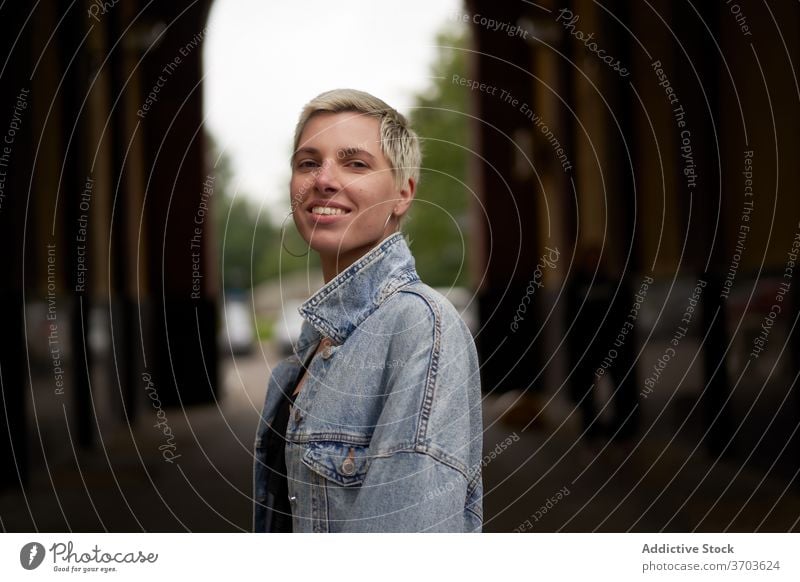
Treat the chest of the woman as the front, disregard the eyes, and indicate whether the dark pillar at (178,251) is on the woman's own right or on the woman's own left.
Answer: on the woman's own right

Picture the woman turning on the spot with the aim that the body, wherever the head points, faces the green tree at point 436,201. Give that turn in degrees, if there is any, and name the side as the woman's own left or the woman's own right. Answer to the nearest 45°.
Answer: approximately 135° to the woman's own right

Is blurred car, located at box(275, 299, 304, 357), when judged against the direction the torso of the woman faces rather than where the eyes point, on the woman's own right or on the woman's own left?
on the woman's own right

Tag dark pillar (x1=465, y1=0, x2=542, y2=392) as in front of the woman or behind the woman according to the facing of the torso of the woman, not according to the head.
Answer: behind

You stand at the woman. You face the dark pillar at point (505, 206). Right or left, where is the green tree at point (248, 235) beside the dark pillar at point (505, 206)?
left

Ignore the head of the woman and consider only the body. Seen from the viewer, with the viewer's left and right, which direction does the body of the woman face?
facing the viewer and to the left of the viewer

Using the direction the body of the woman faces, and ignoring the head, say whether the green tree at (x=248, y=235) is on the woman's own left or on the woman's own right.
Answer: on the woman's own right
